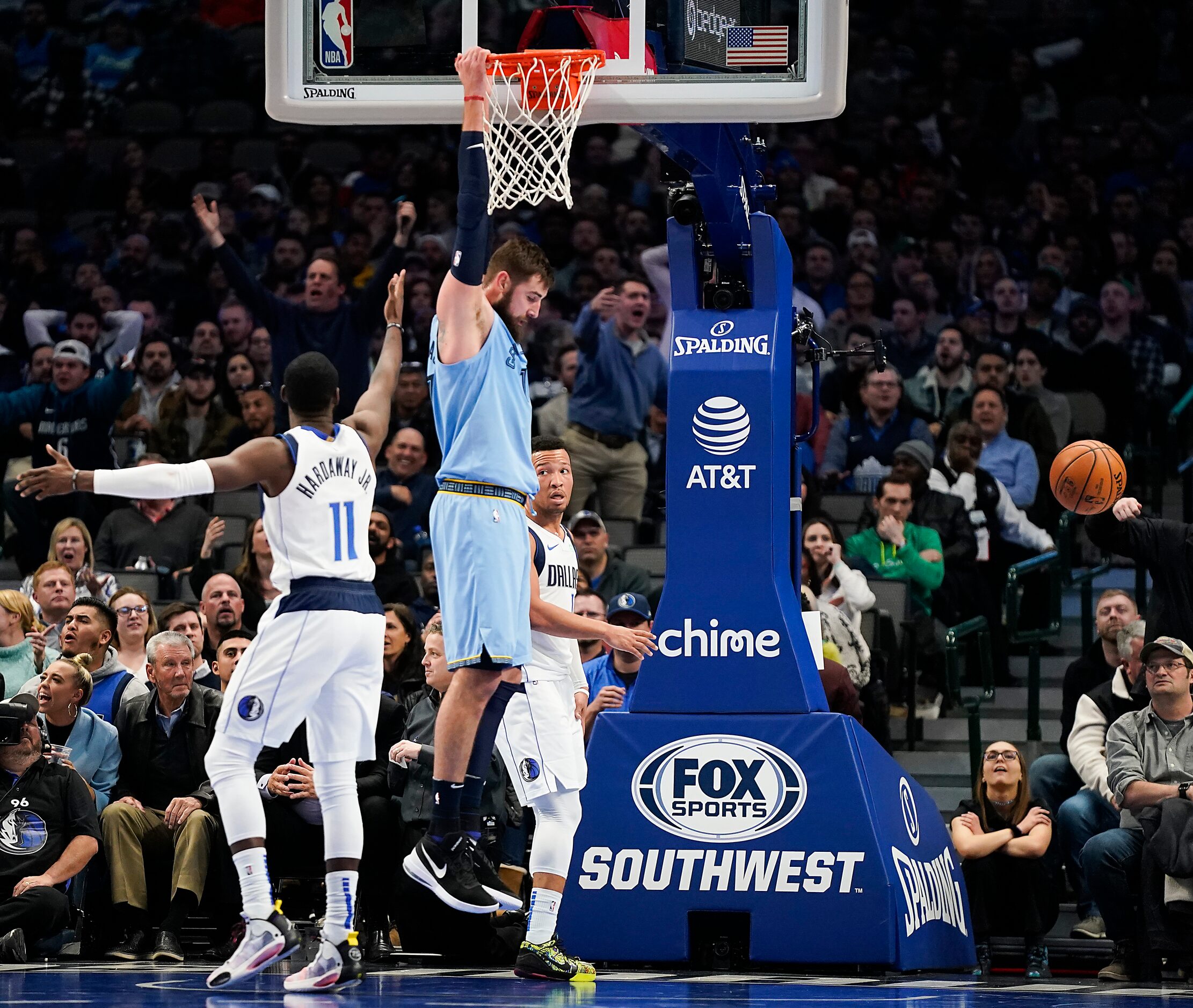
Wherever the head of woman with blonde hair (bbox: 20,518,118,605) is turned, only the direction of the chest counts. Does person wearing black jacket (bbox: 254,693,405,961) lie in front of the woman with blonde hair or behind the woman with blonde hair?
in front

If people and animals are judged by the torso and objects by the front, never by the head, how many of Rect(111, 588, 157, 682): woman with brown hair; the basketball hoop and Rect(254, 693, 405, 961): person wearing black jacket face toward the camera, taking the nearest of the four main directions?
3

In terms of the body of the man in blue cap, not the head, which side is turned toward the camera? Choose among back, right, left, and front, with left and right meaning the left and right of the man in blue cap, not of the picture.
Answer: front

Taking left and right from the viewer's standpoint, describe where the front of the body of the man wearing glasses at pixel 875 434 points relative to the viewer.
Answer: facing the viewer

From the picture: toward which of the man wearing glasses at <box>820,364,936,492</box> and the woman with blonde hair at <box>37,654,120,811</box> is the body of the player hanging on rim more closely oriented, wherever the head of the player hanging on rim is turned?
the man wearing glasses

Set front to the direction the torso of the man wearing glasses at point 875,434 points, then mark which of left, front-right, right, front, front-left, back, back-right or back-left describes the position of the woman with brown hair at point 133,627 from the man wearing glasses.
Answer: front-right

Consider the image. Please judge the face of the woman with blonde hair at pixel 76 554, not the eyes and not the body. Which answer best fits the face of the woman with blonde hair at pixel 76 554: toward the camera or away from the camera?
toward the camera

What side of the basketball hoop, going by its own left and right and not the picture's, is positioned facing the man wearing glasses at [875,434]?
back
